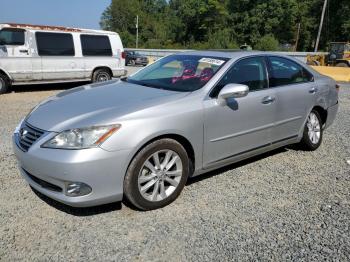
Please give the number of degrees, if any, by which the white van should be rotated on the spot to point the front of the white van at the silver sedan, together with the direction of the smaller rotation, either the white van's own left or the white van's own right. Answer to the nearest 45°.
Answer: approximately 90° to the white van's own left

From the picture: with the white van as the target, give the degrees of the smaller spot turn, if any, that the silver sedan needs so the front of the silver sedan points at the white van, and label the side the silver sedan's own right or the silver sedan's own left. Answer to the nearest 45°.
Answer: approximately 90° to the silver sedan's own right

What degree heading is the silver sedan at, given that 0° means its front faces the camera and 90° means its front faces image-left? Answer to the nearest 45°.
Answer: approximately 45°

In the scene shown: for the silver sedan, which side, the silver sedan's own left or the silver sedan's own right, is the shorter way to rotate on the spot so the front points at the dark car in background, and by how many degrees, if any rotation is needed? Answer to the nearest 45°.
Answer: approximately 135° to the silver sedan's own right

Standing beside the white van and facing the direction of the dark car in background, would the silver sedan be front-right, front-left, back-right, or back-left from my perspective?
back-right

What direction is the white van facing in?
to the viewer's left
